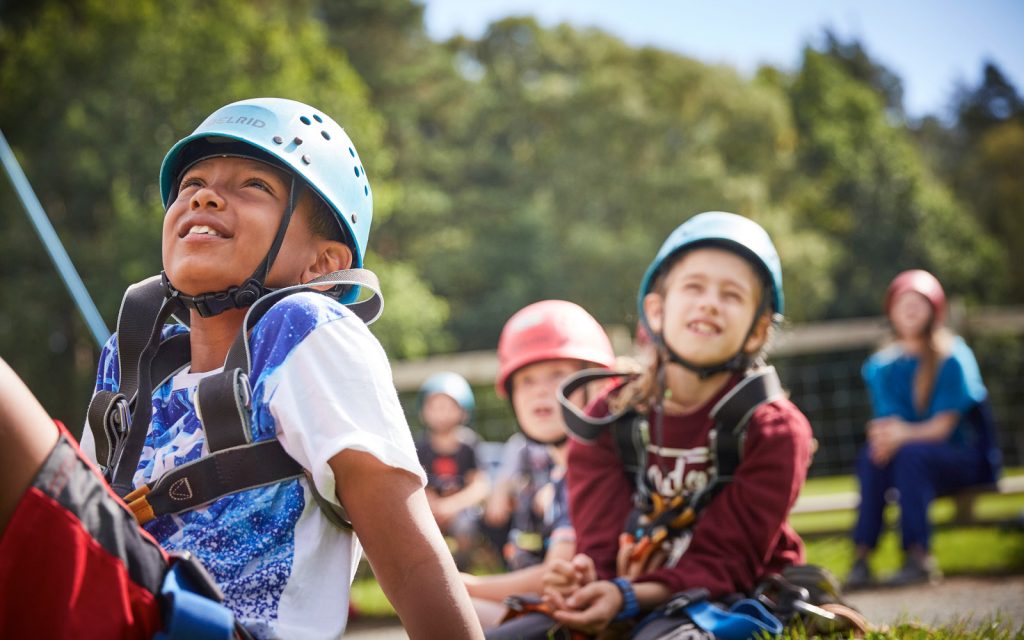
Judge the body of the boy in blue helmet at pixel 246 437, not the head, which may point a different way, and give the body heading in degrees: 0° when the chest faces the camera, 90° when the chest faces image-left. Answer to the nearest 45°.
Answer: approximately 45°

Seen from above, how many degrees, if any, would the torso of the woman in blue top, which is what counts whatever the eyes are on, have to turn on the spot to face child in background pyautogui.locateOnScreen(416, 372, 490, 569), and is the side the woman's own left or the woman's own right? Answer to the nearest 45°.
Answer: approximately 45° to the woman's own right

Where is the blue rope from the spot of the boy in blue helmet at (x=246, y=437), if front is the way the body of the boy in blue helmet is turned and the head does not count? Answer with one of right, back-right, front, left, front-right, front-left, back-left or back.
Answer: back-right

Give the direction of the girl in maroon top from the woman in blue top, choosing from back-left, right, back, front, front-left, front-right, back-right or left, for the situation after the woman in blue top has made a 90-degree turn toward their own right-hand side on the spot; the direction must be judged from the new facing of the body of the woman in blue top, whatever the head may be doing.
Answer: back-left

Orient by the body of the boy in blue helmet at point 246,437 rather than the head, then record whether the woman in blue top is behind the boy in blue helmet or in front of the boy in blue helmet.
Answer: behind

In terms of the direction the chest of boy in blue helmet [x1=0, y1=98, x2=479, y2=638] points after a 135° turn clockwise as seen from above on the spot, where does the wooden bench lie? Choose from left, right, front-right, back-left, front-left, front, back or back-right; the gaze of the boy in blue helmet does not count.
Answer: front-right

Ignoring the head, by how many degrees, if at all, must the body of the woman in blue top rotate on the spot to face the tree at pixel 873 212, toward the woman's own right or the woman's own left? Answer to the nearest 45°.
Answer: approximately 135° to the woman's own right

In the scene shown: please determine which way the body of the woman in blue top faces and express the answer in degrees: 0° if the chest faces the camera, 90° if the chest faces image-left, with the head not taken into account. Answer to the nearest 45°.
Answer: approximately 45°

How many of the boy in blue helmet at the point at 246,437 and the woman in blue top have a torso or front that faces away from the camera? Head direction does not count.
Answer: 0
